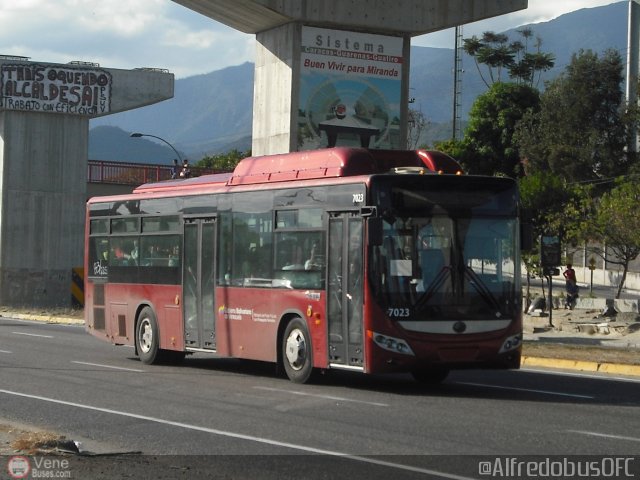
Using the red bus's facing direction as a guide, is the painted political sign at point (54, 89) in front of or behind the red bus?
behind

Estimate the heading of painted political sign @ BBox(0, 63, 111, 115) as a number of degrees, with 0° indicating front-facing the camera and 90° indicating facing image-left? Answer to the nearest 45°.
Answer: approximately 0°

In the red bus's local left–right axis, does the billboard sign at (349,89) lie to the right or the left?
on its left

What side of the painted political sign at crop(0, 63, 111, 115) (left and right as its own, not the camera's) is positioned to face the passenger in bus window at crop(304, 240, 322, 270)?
front

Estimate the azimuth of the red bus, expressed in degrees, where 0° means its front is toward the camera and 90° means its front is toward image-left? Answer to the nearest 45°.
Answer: approximately 315°

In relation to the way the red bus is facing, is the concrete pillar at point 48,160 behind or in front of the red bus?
behind

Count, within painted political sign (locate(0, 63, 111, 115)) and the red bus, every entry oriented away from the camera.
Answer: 0

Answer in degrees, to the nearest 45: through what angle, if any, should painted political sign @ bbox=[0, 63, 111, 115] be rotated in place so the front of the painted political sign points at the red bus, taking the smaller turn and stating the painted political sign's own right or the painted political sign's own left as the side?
0° — it already faces it
